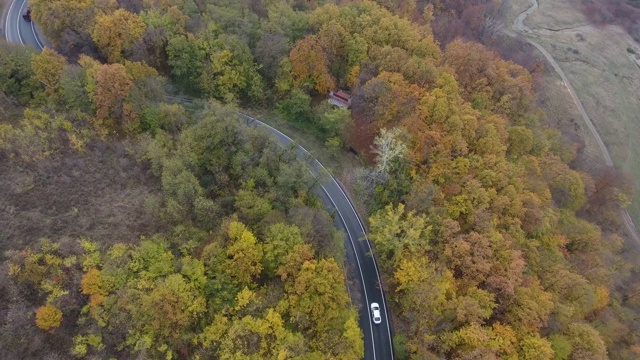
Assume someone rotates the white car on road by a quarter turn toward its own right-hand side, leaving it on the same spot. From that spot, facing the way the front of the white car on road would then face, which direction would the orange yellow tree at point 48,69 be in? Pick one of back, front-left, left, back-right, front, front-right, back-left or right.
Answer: back

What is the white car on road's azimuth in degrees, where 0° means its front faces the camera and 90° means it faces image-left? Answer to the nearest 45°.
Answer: approximately 180°
